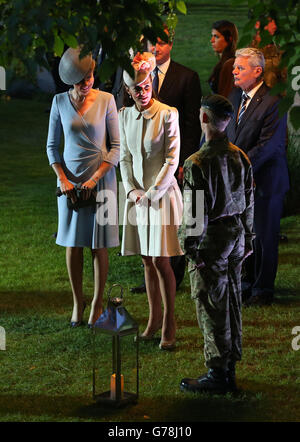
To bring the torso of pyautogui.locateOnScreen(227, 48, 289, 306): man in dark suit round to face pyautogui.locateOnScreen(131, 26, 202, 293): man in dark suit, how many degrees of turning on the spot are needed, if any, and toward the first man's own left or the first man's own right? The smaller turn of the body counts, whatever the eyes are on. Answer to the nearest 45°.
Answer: approximately 45° to the first man's own right

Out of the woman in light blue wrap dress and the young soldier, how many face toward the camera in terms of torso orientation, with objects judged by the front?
1

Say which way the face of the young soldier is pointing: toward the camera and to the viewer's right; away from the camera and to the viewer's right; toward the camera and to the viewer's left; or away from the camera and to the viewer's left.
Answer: away from the camera and to the viewer's left

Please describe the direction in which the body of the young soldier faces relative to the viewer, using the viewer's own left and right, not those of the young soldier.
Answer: facing away from the viewer and to the left of the viewer

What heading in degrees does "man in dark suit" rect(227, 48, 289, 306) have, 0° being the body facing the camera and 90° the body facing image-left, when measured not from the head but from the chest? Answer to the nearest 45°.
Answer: approximately 45°

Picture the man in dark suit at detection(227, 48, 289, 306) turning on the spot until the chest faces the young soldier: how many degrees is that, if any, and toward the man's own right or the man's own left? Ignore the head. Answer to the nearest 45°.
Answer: approximately 45° to the man's own left

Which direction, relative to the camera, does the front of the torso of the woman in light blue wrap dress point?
toward the camera

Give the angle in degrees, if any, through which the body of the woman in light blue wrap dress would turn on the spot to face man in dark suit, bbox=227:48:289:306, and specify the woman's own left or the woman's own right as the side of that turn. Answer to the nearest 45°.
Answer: approximately 90° to the woman's own left

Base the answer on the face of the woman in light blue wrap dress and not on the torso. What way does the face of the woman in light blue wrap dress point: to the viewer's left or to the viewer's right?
to the viewer's right

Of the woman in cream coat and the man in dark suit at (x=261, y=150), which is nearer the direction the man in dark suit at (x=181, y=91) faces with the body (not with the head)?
the woman in cream coat

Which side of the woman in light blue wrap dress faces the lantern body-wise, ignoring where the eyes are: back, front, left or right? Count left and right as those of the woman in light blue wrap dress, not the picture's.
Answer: front

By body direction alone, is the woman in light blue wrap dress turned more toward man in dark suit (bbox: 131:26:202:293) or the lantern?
the lantern

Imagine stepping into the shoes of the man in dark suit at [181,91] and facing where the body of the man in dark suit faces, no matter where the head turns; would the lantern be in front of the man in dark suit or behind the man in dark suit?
in front
